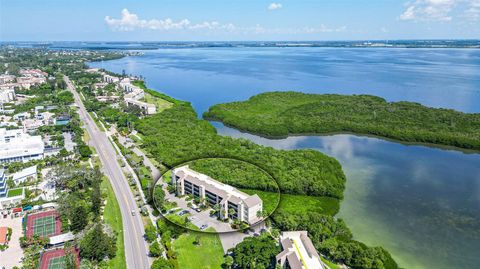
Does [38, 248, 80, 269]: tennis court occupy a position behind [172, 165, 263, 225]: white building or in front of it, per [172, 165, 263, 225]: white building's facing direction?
in front

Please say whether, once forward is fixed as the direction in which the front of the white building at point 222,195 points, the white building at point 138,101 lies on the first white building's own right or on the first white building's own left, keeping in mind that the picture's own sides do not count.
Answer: on the first white building's own right

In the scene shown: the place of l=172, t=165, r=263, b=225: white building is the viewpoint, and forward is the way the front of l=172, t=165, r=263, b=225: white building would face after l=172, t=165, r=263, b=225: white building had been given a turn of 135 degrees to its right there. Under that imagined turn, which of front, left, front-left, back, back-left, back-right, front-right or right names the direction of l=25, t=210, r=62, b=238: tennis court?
left

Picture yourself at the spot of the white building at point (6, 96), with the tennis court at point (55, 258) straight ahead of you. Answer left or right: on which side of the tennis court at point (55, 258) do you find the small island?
left

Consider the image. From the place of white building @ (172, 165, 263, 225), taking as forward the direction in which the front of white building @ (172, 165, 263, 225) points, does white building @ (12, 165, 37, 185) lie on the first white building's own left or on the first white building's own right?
on the first white building's own right

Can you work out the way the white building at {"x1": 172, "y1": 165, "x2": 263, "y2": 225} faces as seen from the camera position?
facing the viewer and to the left of the viewer

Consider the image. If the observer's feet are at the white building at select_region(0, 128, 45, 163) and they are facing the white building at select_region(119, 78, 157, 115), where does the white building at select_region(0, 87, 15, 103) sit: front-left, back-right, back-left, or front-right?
front-left

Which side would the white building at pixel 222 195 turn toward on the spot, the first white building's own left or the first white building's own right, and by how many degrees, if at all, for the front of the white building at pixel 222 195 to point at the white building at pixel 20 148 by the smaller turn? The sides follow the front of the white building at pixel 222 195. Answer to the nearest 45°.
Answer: approximately 90° to the first white building's own right

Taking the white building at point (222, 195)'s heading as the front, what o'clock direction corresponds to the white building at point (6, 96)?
the white building at point (6, 96) is roughly at 3 o'clock from the white building at point (222, 195).

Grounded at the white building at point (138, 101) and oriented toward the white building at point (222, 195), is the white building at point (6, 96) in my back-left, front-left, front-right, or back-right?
back-right

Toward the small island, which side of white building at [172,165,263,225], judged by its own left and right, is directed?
back

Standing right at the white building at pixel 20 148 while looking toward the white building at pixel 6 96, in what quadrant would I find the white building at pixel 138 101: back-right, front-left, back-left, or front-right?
front-right

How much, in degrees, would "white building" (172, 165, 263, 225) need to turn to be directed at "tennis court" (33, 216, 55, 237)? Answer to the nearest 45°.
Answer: approximately 45° to its right

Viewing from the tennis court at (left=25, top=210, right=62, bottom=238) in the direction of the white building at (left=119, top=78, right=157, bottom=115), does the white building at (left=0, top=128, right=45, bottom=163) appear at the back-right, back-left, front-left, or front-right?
front-left
